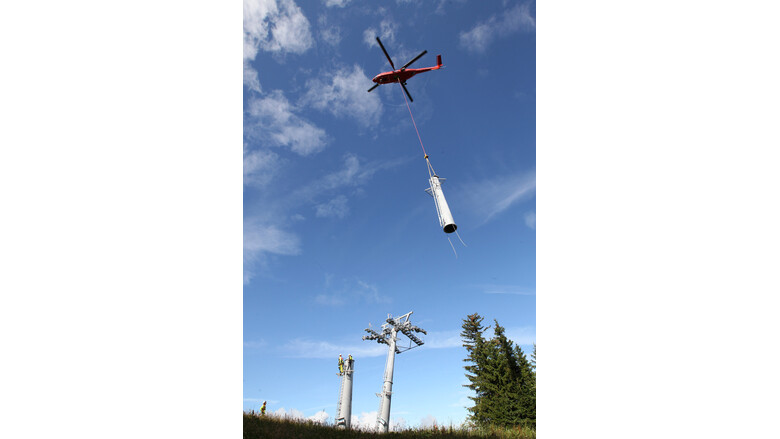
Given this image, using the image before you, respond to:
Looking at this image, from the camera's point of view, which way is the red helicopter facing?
to the viewer's left
